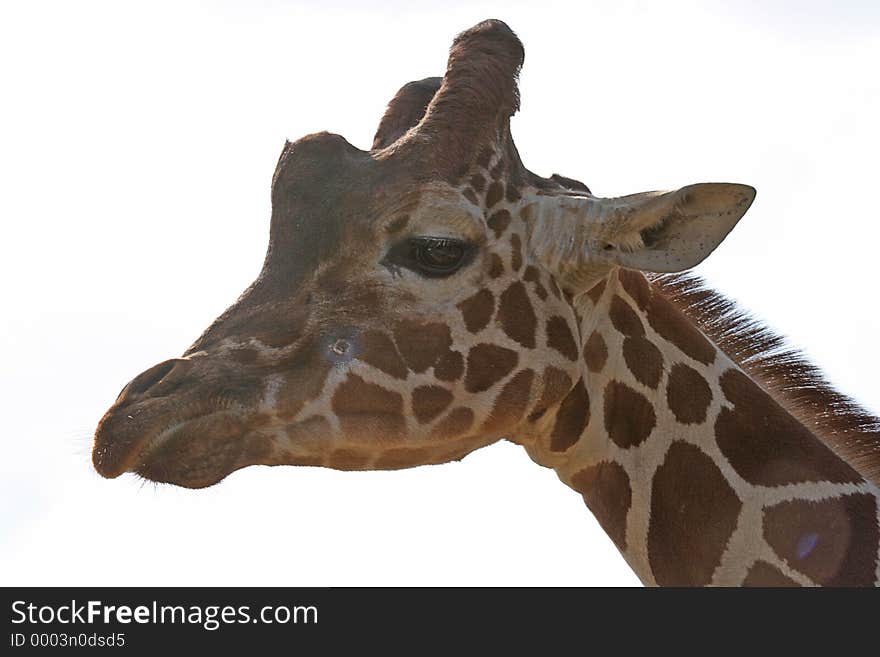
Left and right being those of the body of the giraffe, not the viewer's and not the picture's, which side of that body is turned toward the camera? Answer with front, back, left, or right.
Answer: left
